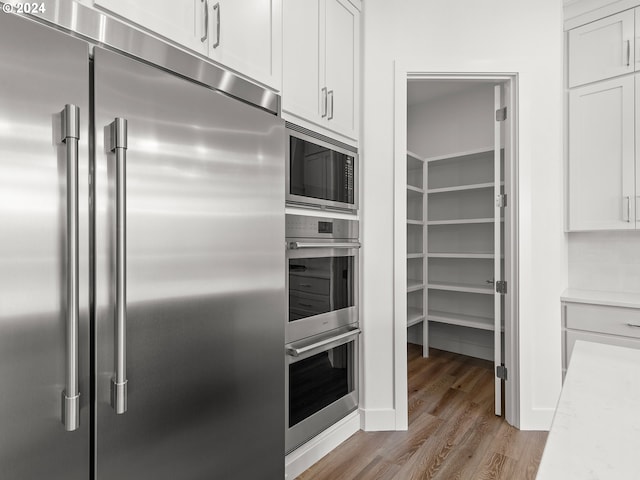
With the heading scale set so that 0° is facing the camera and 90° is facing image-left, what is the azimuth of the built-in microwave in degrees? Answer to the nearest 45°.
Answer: approximately 315°

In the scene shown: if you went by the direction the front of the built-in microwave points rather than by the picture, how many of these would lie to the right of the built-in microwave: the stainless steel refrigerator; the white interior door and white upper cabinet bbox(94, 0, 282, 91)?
2

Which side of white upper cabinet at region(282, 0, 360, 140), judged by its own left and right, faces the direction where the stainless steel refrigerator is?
right

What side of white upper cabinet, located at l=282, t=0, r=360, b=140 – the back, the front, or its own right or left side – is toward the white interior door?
left

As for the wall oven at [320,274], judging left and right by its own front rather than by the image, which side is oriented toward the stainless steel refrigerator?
right

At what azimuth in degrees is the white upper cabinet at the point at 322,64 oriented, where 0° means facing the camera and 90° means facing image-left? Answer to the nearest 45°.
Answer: approximately 315°

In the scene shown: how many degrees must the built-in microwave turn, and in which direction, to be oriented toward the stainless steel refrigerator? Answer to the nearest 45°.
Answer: approximately 90° to its right

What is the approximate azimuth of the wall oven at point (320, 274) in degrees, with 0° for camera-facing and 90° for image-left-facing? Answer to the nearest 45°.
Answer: approximately 315°

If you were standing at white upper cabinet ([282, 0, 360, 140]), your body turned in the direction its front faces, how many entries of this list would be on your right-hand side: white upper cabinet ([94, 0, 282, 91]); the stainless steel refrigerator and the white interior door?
2

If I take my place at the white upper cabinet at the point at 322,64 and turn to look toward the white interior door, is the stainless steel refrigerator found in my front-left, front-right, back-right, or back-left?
back-right

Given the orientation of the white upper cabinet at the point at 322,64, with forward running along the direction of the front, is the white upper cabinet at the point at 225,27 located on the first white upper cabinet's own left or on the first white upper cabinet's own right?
on the first white upper cabinet's own right

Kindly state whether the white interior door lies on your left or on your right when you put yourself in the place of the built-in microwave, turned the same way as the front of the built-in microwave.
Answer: on your left
